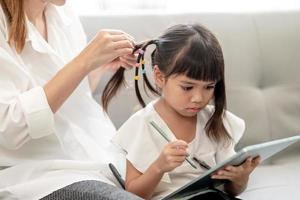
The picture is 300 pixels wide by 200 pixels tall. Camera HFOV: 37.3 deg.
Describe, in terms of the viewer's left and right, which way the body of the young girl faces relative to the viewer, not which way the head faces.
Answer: facing the viewer and to the right of the viewer

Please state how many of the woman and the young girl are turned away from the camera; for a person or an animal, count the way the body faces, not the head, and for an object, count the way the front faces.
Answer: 0

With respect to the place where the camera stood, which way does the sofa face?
facing the viewer
